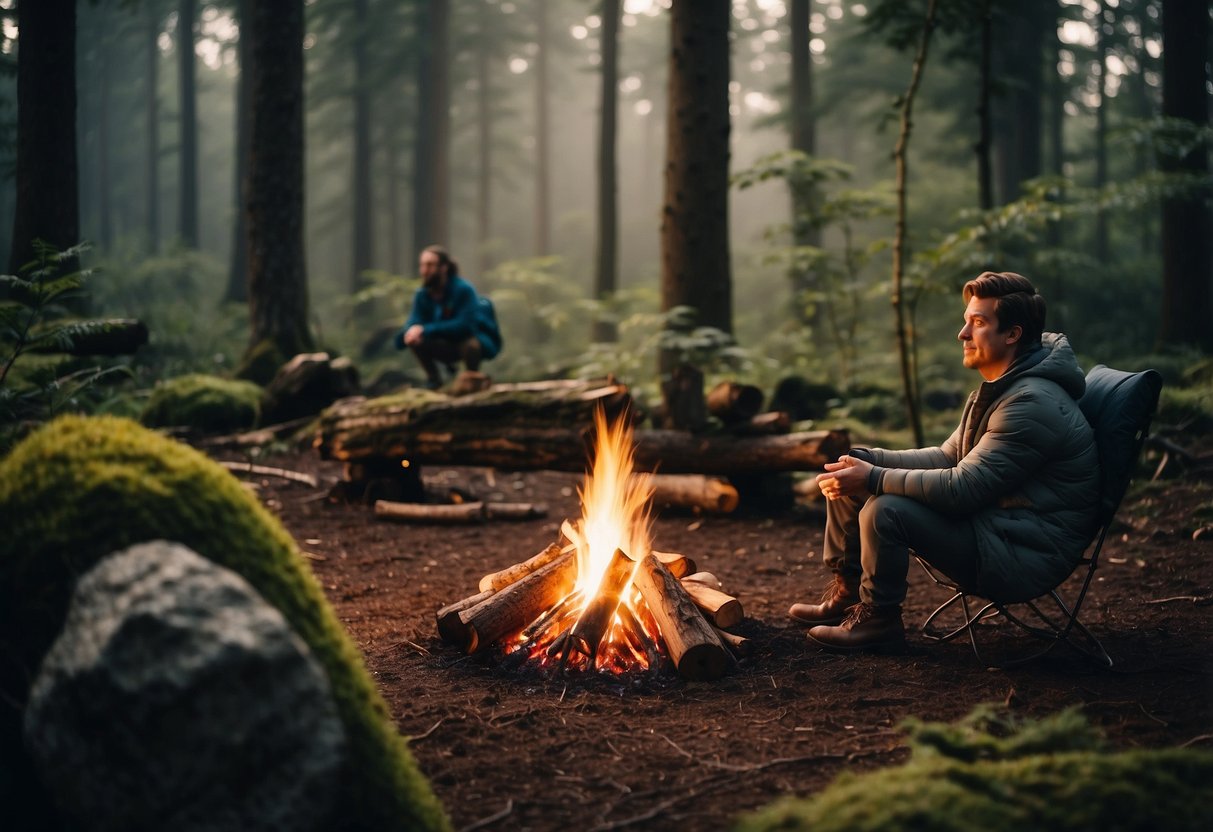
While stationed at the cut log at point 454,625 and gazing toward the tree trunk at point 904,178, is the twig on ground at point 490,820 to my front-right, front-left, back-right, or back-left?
back-right

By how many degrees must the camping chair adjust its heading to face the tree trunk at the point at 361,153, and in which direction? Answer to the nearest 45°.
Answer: approximately 45° to its right

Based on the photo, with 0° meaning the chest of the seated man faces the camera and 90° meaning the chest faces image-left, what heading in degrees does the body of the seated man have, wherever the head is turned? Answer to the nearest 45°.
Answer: approximately 90°

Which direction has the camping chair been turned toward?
to the viewer's left

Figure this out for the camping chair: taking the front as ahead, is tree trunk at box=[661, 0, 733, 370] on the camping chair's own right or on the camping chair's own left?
on the camping chair's own right

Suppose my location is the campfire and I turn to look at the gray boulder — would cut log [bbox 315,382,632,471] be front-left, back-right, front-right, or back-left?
back-right

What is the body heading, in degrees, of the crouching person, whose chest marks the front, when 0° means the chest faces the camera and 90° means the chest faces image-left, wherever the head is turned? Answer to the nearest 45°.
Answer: approximately 45°

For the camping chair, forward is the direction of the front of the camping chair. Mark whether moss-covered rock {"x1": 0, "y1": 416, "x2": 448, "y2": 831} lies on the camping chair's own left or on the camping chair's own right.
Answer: on the camping chair's own left
